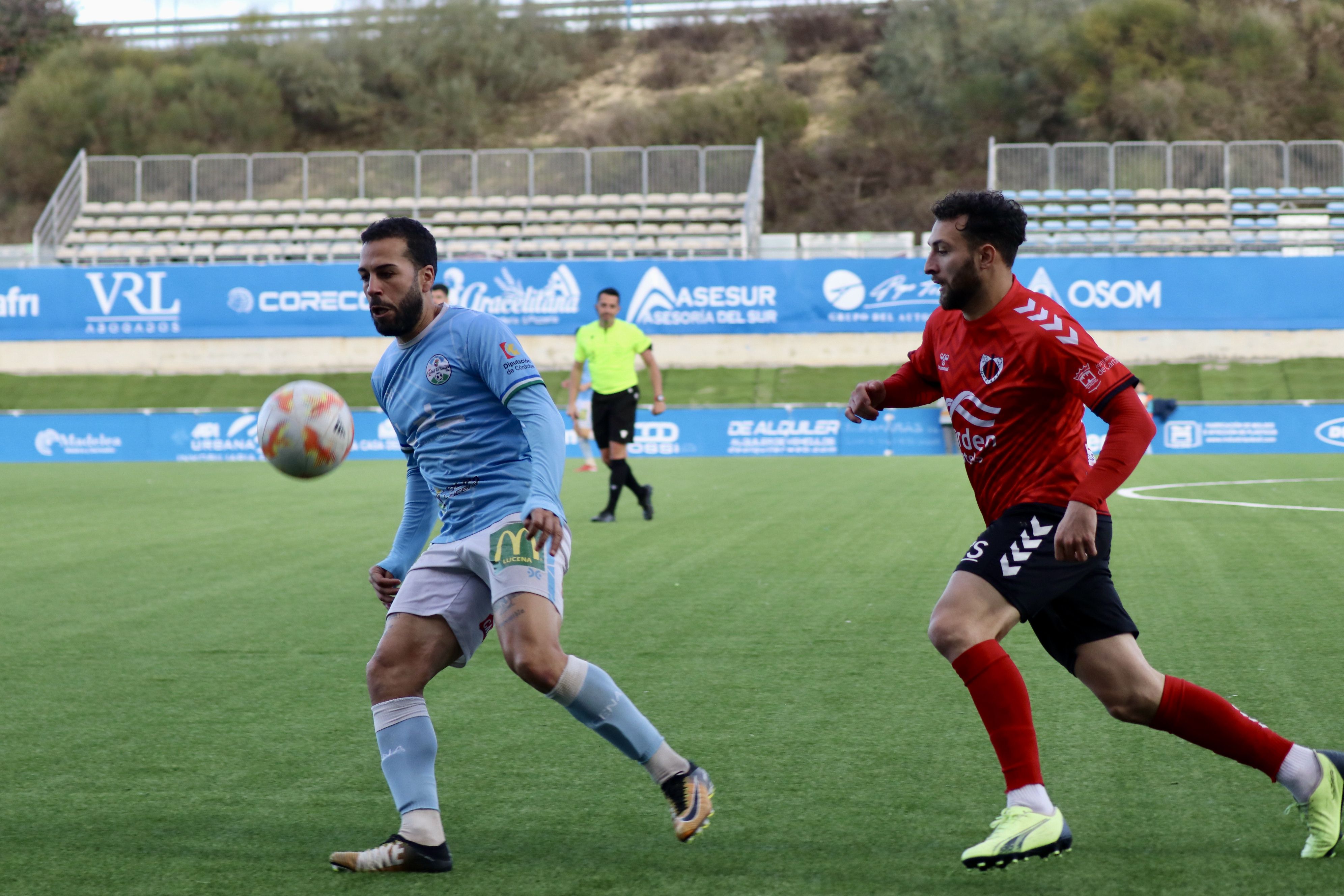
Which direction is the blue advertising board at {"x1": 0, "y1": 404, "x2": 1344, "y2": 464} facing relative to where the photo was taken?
toward the camera

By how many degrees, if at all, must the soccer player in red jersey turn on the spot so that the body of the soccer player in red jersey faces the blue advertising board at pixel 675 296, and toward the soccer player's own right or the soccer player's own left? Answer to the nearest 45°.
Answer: approximately 135° to the soccer player's own right

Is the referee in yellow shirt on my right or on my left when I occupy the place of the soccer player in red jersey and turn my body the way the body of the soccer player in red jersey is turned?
on my right

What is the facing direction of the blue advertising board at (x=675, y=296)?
toward the camera

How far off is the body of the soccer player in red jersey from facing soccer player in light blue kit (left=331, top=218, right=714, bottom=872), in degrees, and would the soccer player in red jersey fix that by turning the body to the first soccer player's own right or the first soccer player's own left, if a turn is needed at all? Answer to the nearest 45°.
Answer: approximately 45° to the first soccer player's own right

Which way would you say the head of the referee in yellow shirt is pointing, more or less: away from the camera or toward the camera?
toward the camera

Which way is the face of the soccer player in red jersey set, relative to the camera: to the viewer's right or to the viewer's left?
to the viewer's left

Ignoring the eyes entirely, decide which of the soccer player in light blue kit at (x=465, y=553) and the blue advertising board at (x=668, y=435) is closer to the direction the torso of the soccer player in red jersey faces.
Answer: the soccer player in light blue kit

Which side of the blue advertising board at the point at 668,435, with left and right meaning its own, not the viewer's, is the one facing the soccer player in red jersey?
front

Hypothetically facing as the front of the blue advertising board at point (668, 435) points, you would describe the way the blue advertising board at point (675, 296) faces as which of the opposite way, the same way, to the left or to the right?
the same way

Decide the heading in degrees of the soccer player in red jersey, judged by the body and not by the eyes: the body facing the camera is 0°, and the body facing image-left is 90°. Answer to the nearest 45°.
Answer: approximately 45°

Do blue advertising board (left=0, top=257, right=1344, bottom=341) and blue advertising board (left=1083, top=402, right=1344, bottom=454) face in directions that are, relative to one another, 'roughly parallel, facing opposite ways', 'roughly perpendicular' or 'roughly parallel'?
roughly parallel

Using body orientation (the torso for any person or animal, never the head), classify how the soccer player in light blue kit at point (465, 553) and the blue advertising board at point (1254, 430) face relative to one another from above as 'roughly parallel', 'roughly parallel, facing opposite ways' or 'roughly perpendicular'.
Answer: roughly parallel

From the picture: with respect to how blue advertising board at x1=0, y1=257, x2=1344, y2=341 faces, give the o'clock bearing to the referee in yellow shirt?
The referee in yellow shirt is roughly at 12 o'clock from the blue advertising board.
